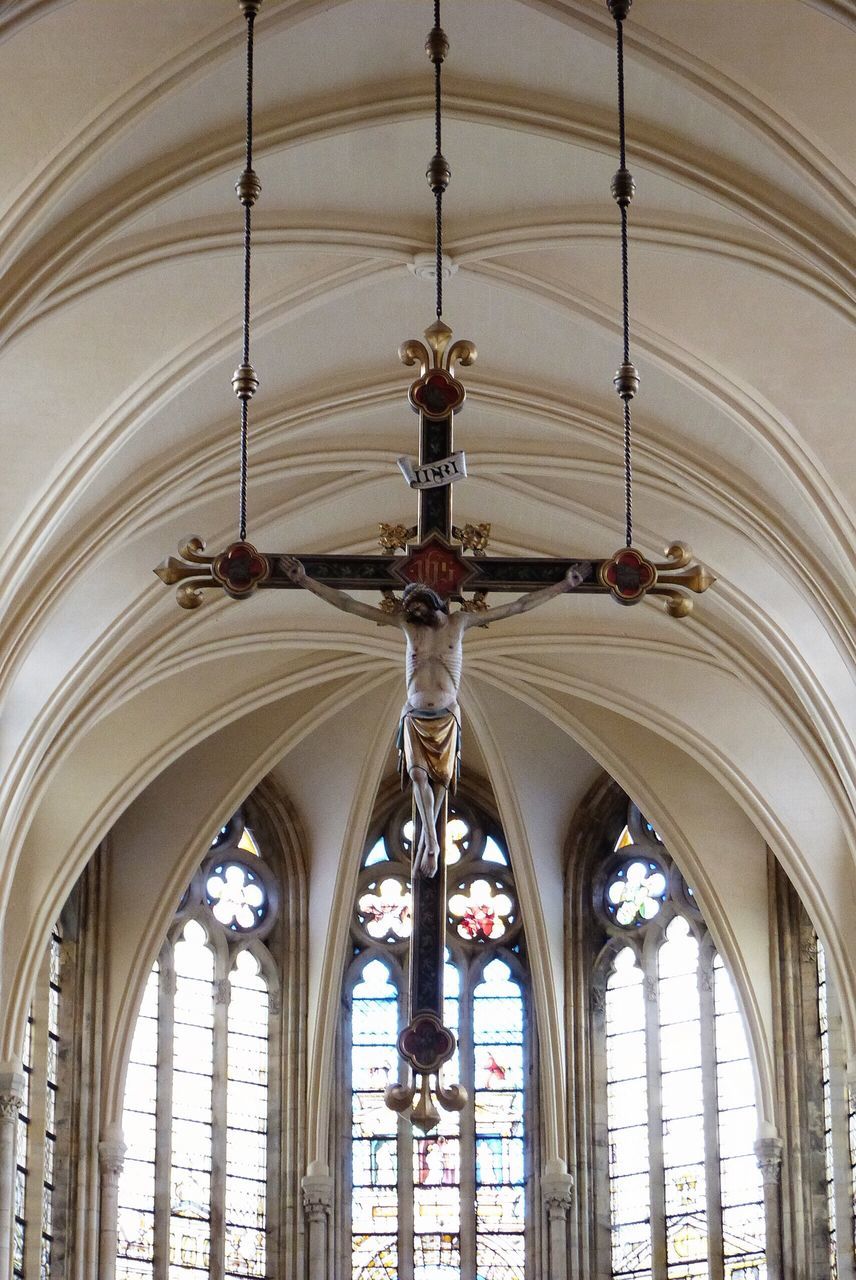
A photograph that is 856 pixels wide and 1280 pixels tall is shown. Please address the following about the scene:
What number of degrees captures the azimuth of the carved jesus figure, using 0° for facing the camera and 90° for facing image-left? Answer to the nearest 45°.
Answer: approximately 0°

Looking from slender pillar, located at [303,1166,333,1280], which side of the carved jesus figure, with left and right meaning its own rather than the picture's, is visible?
back

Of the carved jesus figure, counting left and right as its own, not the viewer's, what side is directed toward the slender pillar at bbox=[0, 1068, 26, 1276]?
back

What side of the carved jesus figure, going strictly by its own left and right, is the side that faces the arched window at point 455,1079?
back

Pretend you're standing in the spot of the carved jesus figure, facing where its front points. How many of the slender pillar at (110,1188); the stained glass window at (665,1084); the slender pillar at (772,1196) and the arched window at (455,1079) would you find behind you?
4

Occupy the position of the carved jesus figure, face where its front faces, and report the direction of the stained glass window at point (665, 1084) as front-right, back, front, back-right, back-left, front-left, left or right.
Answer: back

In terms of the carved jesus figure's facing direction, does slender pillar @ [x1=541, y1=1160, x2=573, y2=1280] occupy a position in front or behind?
behind

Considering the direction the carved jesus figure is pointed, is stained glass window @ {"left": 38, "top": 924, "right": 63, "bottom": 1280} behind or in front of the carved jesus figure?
behind

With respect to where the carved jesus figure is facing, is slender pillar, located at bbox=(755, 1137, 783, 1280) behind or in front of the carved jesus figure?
behind

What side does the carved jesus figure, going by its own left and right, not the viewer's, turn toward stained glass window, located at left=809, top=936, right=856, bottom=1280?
back
